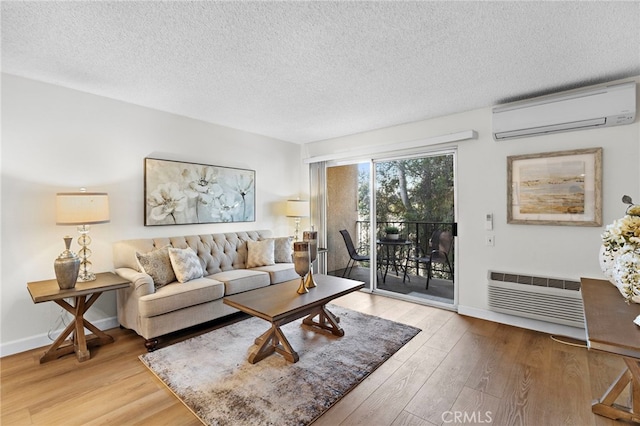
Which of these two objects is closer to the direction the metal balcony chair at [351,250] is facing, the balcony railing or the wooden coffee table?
the balcony railing

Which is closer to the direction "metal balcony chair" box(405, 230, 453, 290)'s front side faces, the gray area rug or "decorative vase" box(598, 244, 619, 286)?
the gray area rug

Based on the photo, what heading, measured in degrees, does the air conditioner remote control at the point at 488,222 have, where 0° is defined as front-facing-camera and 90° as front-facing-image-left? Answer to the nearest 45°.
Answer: approximately 0°

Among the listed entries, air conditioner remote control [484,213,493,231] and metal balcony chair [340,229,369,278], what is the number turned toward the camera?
1

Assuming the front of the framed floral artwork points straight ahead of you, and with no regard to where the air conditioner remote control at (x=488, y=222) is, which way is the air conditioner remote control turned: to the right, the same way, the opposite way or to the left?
to the right

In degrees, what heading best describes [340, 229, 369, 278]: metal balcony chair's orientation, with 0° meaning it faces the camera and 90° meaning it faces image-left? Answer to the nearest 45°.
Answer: approximately 270°

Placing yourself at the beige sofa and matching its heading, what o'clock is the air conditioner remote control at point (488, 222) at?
The air conditioner remote control is roughly at 11 o'clock from the beige sofa.

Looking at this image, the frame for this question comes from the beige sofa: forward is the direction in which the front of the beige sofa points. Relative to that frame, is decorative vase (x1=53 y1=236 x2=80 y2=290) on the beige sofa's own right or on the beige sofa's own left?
on the beige sofa's own right

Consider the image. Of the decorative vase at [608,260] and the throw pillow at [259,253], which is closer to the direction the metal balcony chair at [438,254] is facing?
the throw pillow

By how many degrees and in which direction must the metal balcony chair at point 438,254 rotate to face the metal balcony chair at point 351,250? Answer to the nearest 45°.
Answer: approximately 45° to its right
